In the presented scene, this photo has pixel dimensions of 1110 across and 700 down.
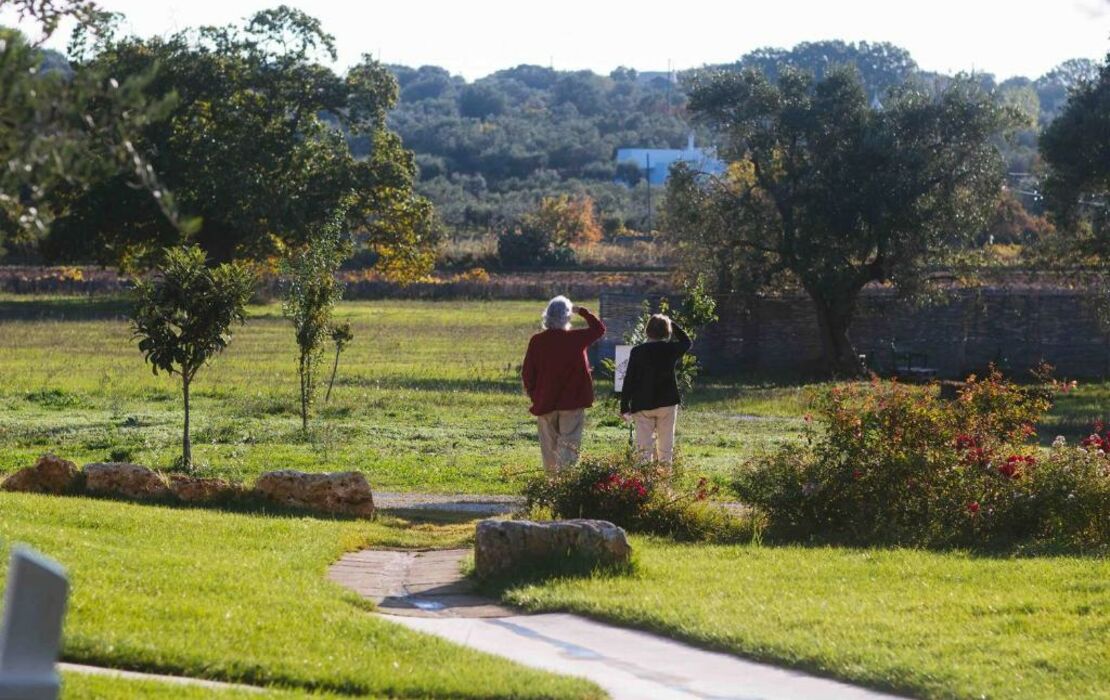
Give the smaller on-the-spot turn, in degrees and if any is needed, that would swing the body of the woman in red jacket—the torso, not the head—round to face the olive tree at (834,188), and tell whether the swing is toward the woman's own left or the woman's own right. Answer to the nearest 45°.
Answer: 0° — they already face it

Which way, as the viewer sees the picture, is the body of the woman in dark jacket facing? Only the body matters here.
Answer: away from the camera

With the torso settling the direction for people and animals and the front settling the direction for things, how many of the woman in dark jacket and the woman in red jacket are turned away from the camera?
2

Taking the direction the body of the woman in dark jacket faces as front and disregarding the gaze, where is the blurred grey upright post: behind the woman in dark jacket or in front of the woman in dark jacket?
behind

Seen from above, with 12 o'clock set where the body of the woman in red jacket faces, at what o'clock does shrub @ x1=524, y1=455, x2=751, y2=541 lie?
The shrub is roughly at 5 o'clock from the woman in red jacket.

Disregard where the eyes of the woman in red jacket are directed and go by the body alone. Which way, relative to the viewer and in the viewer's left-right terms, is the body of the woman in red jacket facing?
facing away from the viewer

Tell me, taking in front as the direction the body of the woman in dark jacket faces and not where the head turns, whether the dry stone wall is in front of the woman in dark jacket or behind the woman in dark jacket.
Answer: in front

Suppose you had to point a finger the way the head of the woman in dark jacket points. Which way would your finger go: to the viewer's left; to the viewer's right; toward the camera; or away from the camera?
away from the camera

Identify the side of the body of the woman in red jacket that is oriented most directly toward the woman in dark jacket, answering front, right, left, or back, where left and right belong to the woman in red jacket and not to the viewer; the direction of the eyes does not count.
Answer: right

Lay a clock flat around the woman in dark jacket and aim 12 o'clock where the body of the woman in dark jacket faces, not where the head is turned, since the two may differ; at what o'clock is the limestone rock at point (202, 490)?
The limestone rock is roughly at 9 o'clock from the woman in dark jacket.

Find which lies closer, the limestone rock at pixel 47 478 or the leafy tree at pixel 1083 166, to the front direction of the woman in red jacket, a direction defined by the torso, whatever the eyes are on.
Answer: the leafy tree
